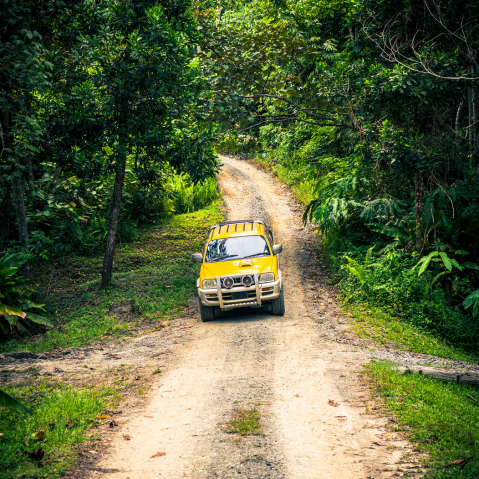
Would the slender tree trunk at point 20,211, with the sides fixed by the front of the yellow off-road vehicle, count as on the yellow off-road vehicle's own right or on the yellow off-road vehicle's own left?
on the yellow off-road vehicle's own right

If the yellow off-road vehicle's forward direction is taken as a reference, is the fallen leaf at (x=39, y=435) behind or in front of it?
in front

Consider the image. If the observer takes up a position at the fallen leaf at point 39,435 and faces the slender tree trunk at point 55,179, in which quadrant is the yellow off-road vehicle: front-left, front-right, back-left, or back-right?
front-right

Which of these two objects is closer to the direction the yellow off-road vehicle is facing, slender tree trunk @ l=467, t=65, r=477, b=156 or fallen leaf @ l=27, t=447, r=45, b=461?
the fallen leaf

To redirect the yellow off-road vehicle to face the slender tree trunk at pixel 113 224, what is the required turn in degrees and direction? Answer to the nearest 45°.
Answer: approximately 135° to its right

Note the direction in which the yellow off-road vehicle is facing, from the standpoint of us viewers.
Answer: facing the viewer

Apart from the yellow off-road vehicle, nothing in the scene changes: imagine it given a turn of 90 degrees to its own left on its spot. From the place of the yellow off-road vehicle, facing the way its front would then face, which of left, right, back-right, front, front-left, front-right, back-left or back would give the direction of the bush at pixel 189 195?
left

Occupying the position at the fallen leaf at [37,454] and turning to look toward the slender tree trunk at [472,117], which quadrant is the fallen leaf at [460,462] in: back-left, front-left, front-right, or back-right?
front-right

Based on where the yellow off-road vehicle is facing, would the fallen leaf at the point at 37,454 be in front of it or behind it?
in front
